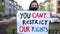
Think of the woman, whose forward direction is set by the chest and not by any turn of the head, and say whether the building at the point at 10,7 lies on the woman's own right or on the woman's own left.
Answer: on the woman's own right

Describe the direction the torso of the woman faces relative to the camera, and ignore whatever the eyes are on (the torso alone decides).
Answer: toward the camera
